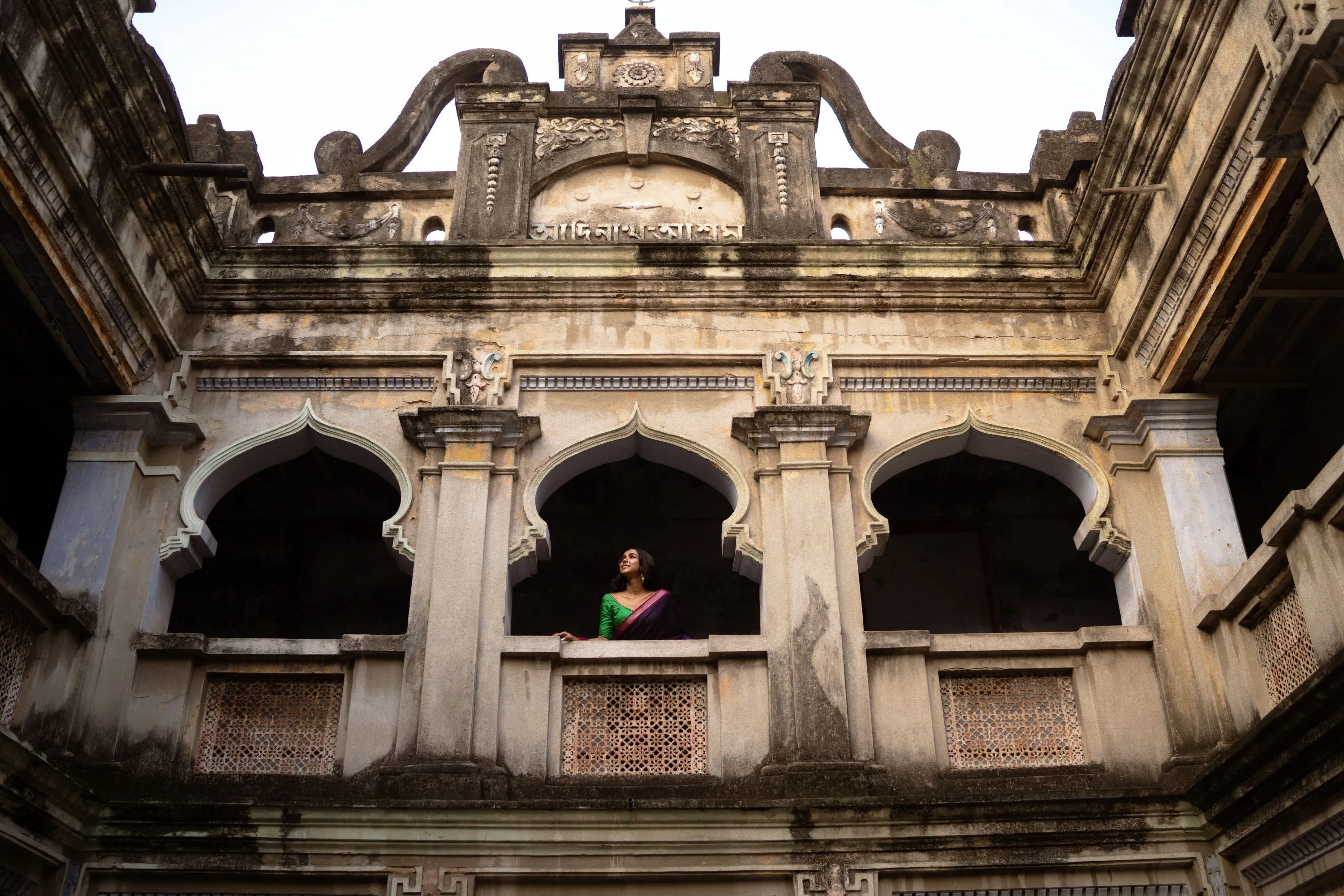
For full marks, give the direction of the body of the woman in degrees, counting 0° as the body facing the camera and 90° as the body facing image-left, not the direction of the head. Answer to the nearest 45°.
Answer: approximately 0°
